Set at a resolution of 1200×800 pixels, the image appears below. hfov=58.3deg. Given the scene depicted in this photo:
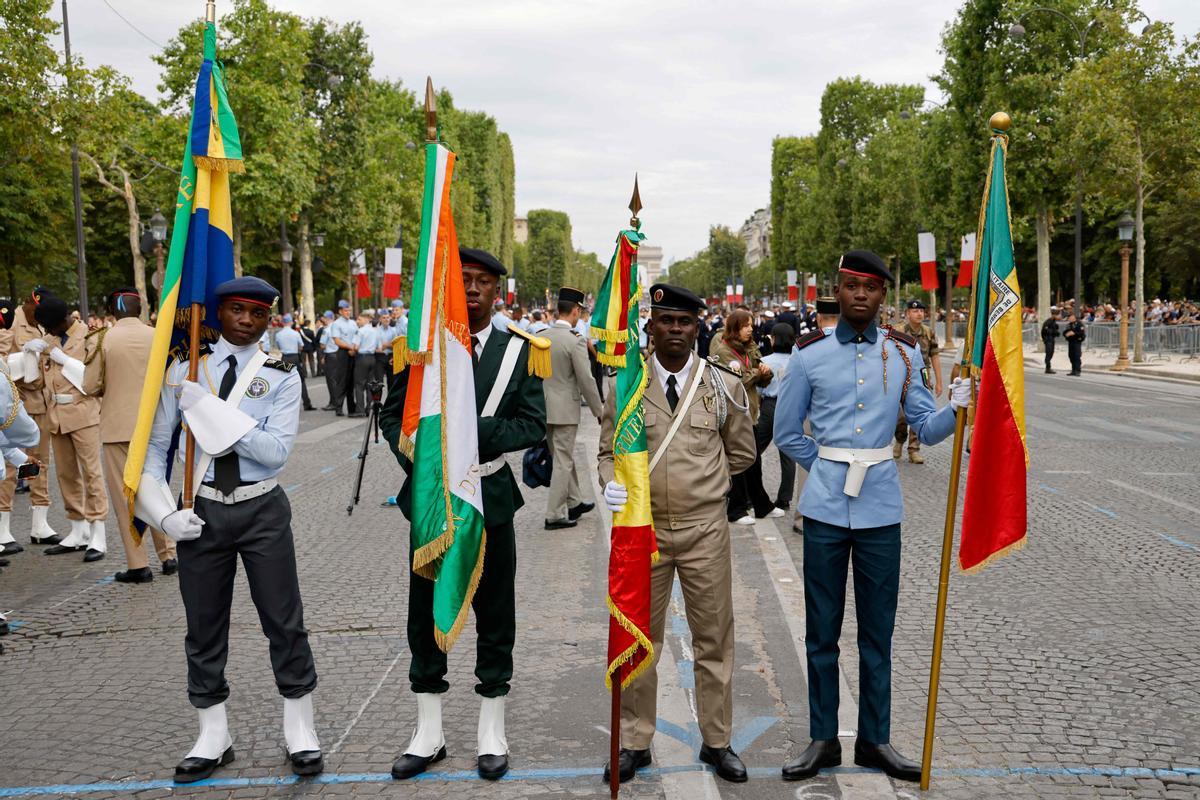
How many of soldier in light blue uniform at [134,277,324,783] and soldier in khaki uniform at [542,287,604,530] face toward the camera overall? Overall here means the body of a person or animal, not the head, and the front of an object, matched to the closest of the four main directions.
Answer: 1

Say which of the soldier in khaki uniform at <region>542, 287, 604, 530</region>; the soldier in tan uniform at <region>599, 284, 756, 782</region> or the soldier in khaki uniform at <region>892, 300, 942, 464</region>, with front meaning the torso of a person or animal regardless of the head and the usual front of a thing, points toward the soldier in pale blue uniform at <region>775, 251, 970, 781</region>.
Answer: the soldier in khaki uniform at <region>892, 300, 942, 464</region>

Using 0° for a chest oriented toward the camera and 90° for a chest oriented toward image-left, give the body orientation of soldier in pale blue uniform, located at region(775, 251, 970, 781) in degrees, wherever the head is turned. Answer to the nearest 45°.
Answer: approximately 0°

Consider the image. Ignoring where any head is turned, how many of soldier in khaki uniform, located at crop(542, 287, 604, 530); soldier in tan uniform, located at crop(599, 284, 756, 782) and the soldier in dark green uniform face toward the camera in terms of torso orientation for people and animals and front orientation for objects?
2

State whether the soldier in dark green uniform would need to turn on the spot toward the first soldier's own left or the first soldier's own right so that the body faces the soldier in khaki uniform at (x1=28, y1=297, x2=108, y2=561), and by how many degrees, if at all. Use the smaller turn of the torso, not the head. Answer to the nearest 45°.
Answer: approximately 135° to the first soldier's own right

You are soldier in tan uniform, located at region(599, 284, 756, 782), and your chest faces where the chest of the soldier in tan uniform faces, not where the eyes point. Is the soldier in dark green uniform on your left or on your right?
on your right
